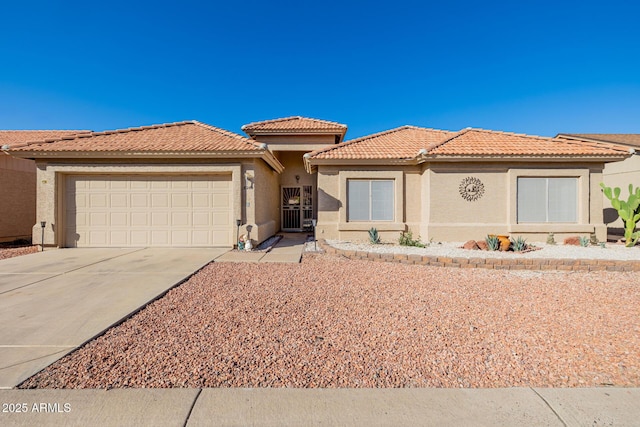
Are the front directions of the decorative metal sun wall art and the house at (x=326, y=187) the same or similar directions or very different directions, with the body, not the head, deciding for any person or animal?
same or similar directions

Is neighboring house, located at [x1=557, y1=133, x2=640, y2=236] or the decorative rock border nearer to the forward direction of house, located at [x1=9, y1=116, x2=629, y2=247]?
the decorative rock border

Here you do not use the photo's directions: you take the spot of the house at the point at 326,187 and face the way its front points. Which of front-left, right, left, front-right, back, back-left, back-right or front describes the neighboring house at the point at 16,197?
right

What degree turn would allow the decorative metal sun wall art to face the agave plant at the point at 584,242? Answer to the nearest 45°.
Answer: approximately 90° to its left

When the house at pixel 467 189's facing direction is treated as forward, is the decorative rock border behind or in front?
in front

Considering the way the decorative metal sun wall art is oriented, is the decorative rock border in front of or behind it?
in front

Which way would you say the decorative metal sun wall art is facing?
toward the camera

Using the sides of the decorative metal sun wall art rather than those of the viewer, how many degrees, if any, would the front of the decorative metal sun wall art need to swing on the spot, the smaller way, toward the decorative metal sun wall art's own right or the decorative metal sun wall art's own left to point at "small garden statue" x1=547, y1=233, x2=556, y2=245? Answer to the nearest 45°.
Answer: approximately 90° to the decorative metal sun wall art's own left

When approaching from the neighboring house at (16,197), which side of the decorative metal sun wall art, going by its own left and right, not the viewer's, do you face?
right

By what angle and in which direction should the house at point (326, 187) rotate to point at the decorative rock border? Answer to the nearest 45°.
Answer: approximately 45° to its left

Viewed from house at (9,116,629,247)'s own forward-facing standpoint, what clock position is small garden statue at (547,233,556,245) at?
The small garden statue is roughly at 9 o'clock from the house.

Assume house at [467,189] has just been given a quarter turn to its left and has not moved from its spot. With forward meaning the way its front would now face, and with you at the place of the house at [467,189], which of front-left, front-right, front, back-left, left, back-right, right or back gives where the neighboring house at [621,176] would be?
front-left
